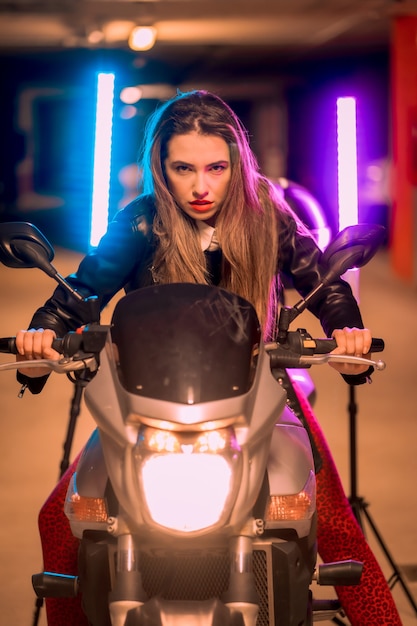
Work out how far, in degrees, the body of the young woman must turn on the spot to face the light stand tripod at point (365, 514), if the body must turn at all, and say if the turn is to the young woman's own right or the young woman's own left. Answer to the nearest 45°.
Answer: approximately 135° to the young woman's own left

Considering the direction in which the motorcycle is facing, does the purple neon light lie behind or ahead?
behind

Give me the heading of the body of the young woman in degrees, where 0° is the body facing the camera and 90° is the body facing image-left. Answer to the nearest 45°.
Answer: approximately 0°

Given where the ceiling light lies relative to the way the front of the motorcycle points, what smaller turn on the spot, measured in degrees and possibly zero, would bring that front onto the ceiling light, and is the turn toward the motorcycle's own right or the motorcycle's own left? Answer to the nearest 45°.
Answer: approximately 180°

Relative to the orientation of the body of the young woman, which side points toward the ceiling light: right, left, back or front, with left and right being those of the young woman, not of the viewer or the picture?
back

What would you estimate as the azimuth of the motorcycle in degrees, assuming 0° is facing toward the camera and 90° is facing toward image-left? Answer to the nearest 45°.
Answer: approximately 0°
